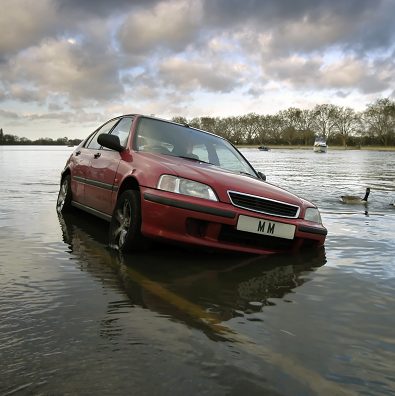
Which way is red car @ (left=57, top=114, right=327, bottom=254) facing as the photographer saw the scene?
facing the viewer and to the right of the viewer
